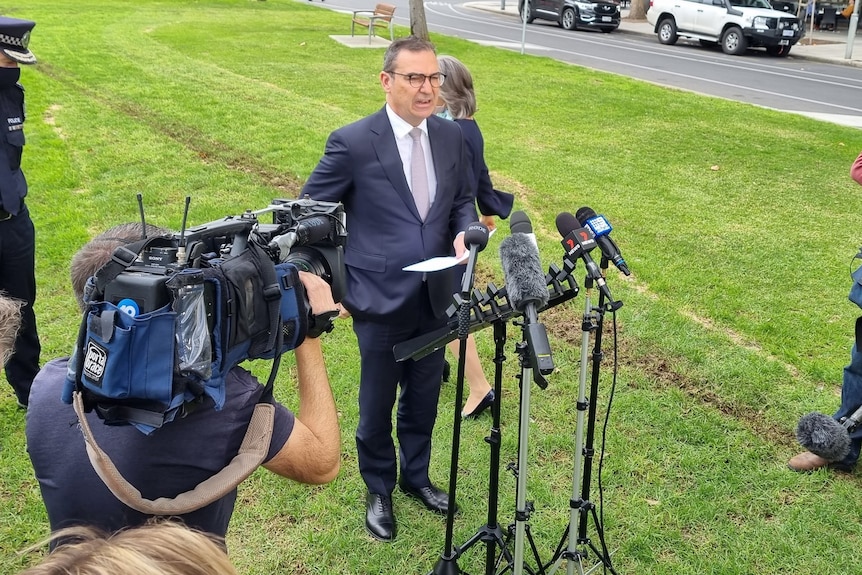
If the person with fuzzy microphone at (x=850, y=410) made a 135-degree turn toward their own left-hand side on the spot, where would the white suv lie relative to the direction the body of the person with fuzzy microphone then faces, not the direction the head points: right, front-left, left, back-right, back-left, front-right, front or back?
back-left

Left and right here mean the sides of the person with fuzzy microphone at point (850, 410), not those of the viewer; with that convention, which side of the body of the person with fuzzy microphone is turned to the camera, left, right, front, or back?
left

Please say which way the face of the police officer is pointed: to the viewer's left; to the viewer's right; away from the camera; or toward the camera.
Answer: to the viewer's right

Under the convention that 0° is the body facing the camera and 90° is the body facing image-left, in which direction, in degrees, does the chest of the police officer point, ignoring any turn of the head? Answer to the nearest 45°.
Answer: approximately 315°
